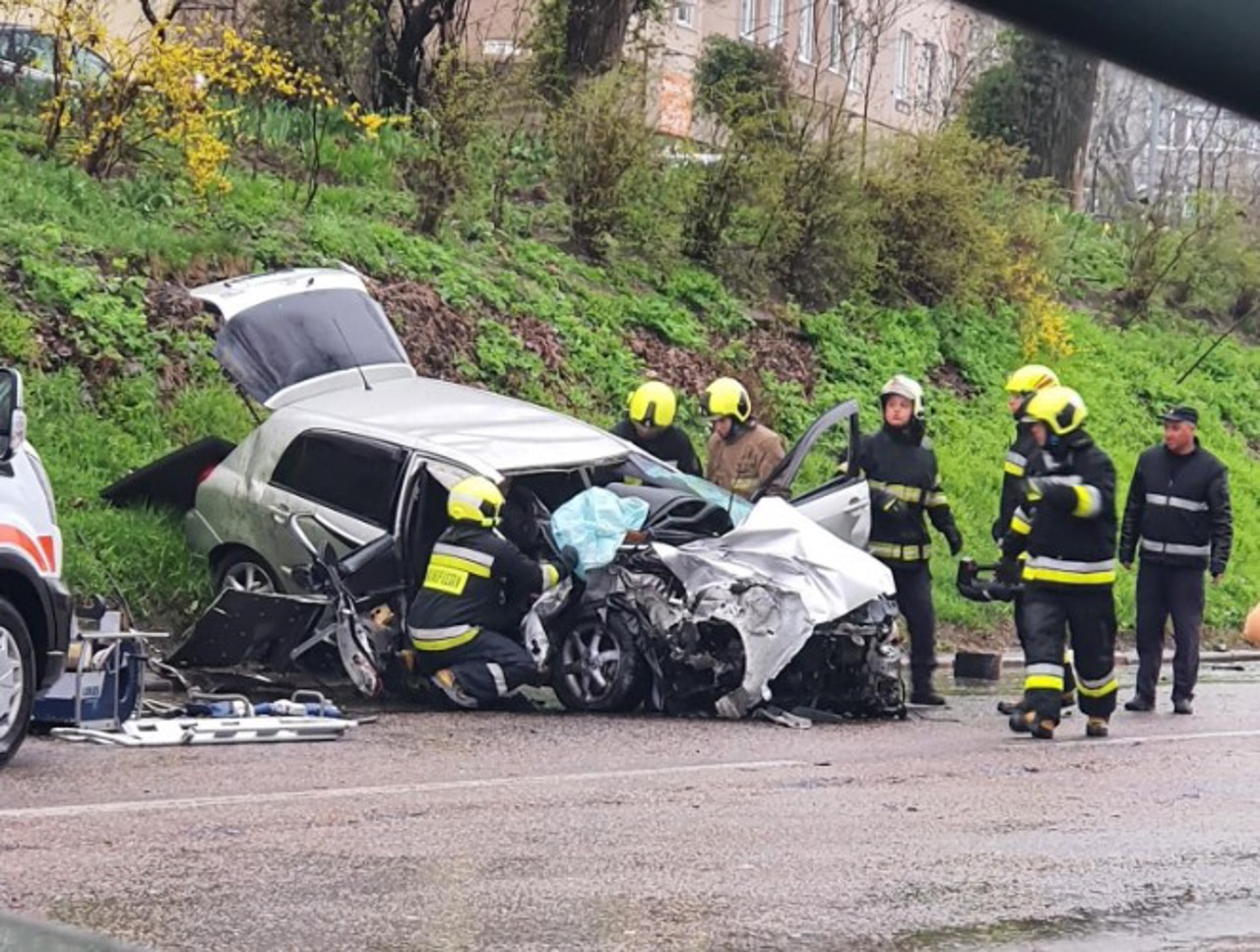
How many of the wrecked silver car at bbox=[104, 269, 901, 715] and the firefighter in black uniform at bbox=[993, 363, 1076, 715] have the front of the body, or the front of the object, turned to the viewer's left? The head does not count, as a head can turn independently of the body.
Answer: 1

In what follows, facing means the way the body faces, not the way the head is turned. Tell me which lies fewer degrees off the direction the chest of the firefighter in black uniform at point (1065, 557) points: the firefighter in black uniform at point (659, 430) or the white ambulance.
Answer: the white ambulance

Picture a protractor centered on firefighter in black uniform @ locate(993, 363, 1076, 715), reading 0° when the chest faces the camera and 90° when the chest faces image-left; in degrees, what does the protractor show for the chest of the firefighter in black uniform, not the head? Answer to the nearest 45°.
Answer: approximately 90°

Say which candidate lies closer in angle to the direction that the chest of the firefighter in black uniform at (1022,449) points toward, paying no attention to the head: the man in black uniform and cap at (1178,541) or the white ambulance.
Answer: the white ambulance

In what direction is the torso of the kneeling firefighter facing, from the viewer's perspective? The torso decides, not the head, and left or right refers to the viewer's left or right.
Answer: facing away from the viewer and to the right of the viewer

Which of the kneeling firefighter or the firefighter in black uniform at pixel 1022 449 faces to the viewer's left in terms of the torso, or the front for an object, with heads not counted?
the firefighter in black uniform

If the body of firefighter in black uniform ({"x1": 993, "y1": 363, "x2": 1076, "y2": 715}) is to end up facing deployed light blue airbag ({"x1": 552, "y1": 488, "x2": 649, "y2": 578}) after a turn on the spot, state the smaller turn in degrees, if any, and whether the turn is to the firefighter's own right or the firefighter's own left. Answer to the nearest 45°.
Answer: approximately 45° to the firefighter's own left

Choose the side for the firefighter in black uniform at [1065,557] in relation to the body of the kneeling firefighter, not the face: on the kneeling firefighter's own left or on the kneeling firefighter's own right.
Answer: on the kneeling firefighter's own right

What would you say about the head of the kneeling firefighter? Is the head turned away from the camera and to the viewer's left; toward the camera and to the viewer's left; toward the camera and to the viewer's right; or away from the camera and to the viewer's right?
away from the camera and to the viewer's right

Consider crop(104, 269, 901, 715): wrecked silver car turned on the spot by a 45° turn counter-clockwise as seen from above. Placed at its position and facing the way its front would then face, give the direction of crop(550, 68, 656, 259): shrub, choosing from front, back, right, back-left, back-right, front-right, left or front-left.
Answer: left

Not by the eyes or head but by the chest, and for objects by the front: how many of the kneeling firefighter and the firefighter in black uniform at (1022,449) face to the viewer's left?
1
